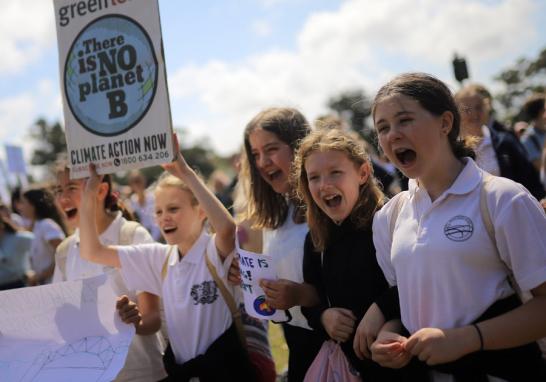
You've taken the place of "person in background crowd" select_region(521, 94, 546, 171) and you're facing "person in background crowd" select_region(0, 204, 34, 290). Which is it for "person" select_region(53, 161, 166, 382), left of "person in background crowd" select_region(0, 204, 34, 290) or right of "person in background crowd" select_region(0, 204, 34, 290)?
left

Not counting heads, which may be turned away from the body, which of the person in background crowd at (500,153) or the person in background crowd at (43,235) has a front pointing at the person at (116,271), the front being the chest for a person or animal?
the person in background crowd at (500,153)

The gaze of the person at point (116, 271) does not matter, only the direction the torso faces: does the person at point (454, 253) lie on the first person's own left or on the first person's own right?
on the first person's own left

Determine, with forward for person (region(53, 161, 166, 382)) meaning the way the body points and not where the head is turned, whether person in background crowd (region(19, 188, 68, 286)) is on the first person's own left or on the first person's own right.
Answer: on the first person's own right

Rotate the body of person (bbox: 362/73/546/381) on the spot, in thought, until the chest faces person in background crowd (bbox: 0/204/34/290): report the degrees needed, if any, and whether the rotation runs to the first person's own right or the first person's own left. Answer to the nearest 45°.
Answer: approximately 90° to the first person's own right

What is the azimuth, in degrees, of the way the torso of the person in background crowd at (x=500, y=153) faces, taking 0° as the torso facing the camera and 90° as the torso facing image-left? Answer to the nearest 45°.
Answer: approximately 45°

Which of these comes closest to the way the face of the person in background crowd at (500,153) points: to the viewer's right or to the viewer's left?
to the viewer's left
